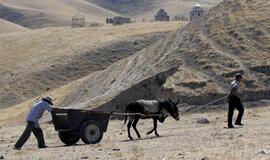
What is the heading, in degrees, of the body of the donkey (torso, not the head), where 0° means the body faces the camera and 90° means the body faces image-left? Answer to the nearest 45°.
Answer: approximately 270°

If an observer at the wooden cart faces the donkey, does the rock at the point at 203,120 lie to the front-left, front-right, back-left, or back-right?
front-left

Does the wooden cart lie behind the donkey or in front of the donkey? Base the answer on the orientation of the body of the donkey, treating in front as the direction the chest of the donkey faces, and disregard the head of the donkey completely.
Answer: behind

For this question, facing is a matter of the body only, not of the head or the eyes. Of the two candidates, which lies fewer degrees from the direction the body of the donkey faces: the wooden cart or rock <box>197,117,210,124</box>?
the rock

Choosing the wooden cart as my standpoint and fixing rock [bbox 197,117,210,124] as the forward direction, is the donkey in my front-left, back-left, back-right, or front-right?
front-right

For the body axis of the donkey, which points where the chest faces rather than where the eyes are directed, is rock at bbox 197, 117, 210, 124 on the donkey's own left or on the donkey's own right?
on the donkey's own left
